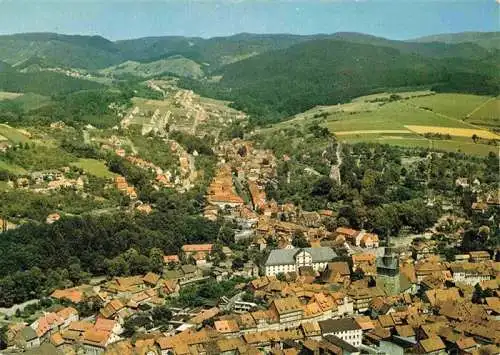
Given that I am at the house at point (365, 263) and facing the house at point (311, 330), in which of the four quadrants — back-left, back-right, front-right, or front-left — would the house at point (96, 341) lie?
front-right

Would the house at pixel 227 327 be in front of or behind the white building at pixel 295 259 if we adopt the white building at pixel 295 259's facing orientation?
in front

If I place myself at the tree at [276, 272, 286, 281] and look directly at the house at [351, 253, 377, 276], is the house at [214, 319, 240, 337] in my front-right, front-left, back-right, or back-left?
back-right

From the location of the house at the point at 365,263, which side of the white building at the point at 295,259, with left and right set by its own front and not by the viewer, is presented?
left

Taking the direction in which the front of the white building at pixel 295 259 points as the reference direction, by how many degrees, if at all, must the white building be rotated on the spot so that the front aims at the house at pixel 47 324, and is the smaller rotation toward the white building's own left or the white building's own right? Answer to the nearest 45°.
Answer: approximately 45° to the white building's own right

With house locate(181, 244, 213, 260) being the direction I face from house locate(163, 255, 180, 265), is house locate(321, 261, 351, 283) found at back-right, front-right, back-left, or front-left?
front-right

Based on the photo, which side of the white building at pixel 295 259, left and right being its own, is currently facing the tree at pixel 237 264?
right

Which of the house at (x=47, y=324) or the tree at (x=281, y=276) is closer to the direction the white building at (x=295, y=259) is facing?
the tree

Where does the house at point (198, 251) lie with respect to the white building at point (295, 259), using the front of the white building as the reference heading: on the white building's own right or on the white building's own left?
on the white building's own right

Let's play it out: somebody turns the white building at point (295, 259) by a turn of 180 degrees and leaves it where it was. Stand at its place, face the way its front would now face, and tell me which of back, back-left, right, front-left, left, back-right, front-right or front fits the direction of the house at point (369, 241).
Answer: front-right

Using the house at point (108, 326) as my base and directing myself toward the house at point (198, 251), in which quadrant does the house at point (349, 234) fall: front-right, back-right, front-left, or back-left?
front-right

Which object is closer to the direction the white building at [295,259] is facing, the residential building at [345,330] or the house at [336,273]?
the residential building

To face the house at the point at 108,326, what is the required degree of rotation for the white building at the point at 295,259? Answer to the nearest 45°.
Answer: approximately 45° to its right

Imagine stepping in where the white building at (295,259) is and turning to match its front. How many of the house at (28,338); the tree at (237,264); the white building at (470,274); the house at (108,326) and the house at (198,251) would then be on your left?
1

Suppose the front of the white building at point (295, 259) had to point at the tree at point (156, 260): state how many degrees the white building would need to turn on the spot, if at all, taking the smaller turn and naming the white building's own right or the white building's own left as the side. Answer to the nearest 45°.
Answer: approximately 90° to the white building's own right

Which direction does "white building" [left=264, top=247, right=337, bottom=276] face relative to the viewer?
toward the camera
